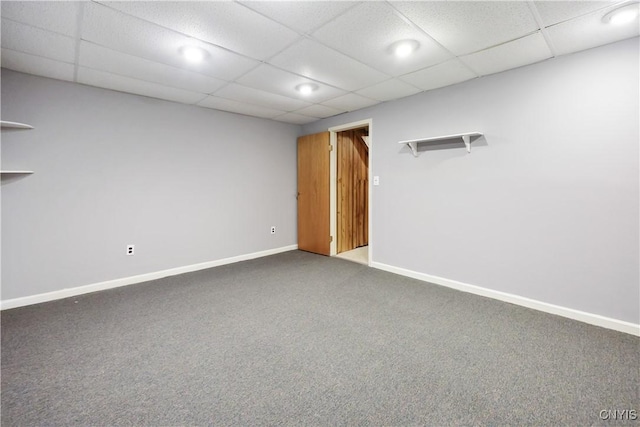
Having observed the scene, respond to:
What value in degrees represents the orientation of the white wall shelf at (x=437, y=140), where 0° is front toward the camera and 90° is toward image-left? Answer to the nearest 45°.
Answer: approximately 45°

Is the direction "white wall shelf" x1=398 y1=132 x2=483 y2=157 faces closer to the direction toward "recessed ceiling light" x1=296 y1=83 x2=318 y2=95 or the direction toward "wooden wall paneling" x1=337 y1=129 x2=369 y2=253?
the recessed ceiling light

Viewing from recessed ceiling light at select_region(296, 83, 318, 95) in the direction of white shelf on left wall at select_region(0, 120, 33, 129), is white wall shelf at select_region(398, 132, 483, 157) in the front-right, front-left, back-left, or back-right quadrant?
back-left

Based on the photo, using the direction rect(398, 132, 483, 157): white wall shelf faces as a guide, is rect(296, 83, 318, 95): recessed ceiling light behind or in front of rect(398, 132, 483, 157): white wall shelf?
in front

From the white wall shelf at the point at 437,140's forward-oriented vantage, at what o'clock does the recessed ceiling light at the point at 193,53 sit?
The recessed ceiling light is roughly at 12 o'clock from the white wall shelf.

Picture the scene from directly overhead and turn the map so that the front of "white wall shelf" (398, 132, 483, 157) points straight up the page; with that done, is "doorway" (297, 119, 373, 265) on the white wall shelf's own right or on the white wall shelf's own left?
on the white wall shelf's own right

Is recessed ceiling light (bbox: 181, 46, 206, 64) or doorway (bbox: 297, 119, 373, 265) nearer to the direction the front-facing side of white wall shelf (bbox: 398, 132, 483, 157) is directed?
the recessed ceiling light

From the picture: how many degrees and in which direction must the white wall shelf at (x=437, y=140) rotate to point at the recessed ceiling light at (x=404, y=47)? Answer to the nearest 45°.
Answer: approximately 45° to its left

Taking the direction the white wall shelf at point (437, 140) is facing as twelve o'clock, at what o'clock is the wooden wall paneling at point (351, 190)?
The wooden wall paneling is roughly at 3 o'clock from the white wall shelf.

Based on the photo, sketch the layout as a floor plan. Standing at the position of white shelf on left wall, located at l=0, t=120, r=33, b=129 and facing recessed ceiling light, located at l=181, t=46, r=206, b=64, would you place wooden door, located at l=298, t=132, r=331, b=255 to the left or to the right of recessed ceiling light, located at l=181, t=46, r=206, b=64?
left

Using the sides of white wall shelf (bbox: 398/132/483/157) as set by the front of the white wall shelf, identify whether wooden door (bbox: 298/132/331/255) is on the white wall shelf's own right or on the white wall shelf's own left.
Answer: on the white wall shelf's own right
